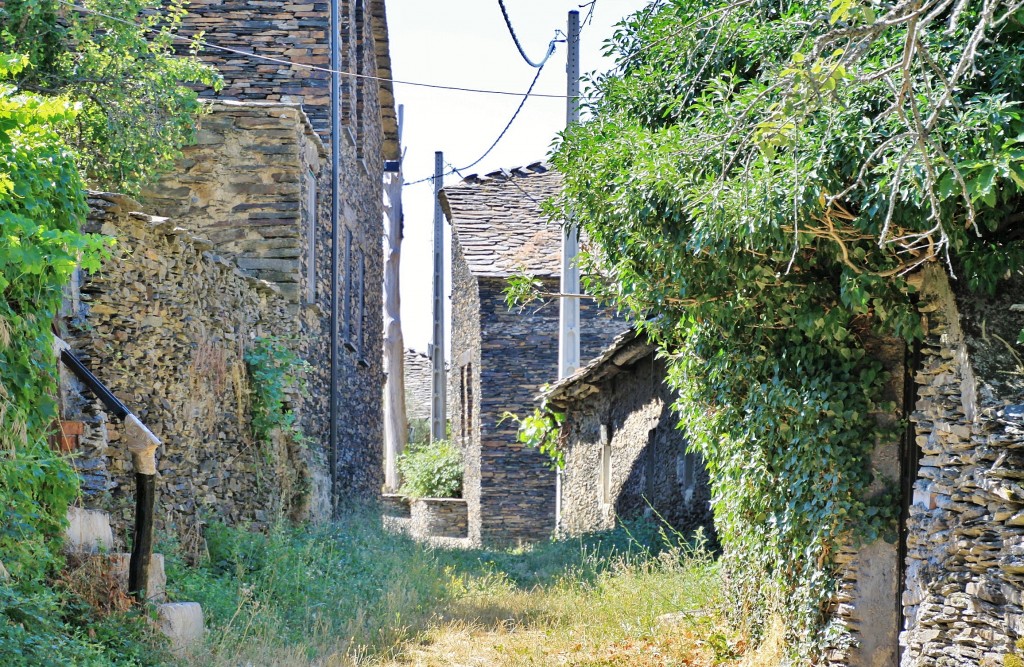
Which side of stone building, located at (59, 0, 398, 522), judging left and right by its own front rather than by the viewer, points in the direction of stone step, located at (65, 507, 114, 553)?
right

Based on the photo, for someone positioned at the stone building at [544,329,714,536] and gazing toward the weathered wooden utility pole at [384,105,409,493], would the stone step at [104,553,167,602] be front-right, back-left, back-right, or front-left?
back-left

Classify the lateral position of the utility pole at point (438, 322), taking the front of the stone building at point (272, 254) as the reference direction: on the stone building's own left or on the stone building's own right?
on the stone building's own left

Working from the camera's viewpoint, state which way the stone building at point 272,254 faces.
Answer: facing to the right of the viewer

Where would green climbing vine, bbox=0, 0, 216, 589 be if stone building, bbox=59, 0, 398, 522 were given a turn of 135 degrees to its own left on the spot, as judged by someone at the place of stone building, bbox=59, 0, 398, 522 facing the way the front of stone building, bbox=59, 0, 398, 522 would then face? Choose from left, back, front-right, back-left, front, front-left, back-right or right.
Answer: back-left

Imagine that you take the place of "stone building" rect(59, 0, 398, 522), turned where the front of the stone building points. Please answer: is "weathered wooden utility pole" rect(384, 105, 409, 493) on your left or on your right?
on your left

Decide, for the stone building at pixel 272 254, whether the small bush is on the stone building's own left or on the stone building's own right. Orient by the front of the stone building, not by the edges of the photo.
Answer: on the stone building's own left

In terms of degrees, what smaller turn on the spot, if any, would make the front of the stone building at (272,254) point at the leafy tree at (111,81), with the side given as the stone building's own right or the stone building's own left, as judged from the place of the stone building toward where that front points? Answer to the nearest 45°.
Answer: approximately 135° to the stone building's own right

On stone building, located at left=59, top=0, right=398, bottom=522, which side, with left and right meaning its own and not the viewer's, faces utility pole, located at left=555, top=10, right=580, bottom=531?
front
